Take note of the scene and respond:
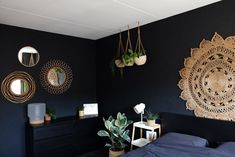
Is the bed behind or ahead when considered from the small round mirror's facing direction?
ahead

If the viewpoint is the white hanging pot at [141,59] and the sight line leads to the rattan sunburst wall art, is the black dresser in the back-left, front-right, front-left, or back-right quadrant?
back-right

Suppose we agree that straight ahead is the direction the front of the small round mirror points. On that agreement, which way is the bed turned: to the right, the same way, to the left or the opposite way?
to the right

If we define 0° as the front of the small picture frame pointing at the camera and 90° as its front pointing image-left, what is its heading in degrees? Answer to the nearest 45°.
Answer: approximately 315°

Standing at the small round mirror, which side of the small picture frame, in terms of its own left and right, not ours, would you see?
right

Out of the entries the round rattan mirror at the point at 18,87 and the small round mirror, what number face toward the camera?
2

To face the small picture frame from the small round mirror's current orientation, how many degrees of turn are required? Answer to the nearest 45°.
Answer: approximately 90° to its left

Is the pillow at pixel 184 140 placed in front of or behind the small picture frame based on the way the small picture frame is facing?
in front

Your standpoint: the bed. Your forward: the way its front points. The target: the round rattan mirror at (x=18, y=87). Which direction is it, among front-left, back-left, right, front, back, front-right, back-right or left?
front-right

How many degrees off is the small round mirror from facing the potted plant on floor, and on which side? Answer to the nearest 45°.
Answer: approximately 45° to its left

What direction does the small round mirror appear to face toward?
toward the camera

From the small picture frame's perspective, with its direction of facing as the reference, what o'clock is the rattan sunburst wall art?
The rattan sunburst wall art is roughly at 12 o'clock from the small picture frame.

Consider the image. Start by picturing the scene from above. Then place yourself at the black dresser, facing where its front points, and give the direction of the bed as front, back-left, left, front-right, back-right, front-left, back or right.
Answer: front
